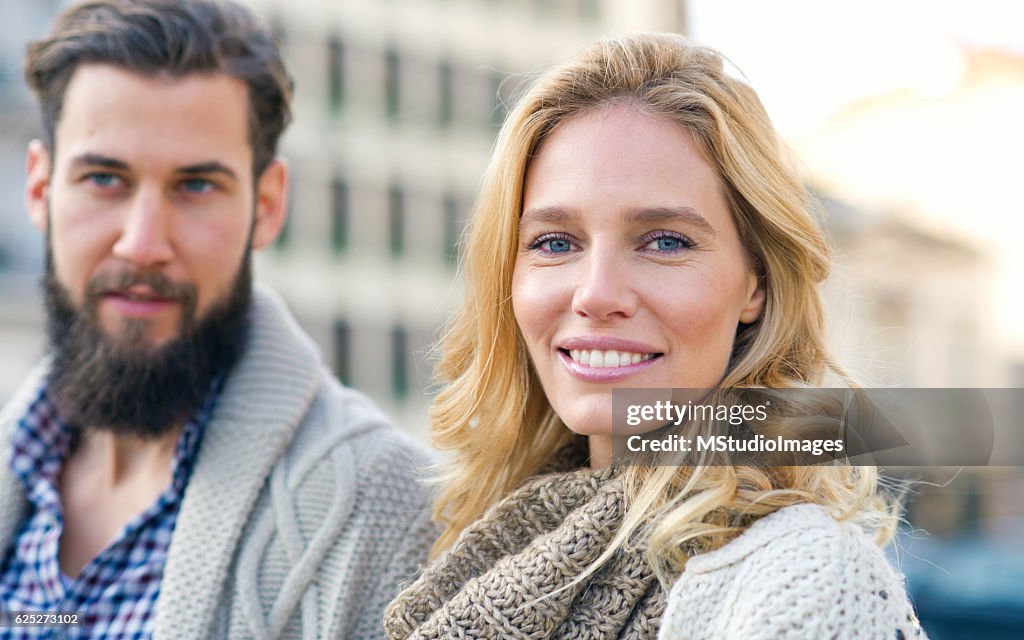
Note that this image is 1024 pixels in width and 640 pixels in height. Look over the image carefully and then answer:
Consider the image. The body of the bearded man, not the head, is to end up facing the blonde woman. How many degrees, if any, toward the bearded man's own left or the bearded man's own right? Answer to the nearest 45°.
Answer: approximately 90° to the bearded man's own left

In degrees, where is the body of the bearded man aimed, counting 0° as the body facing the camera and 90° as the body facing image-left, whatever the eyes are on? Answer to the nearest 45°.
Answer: approximately 45°

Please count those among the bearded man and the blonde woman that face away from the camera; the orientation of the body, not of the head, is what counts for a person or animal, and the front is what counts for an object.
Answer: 0

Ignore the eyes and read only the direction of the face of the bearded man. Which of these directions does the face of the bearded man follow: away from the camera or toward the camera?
toward the camera

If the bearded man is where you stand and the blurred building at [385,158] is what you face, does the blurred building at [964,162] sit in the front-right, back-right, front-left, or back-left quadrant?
front-right

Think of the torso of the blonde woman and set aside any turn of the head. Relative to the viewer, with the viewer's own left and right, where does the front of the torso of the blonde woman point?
facing the viewer and to the left of the viewer

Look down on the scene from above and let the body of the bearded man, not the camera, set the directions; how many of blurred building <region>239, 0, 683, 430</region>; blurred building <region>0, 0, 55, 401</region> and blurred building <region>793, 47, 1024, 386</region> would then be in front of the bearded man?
0

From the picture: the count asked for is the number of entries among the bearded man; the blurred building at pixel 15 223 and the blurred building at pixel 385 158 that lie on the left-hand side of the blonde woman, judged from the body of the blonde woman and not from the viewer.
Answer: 0

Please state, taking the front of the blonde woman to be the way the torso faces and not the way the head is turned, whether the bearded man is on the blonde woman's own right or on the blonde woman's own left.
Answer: on the blonde woman's own right

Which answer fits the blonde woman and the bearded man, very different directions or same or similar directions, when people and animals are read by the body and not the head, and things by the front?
same or similar directions

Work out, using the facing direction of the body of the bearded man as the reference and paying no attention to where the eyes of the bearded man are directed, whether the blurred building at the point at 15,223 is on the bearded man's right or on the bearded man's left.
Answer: on the bearded man's right

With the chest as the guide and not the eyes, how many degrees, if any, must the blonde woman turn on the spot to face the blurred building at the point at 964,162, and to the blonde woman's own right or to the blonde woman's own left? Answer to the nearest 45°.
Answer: approximately 135° to the blonde woman's own right
